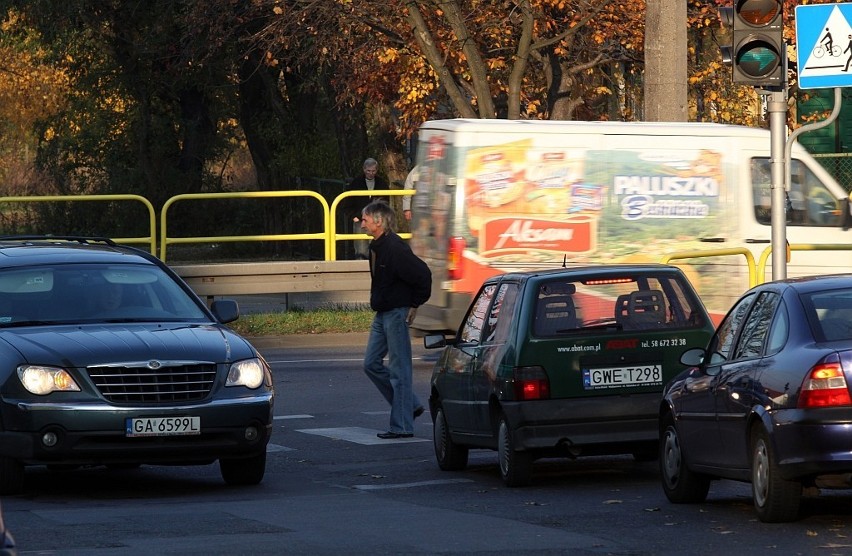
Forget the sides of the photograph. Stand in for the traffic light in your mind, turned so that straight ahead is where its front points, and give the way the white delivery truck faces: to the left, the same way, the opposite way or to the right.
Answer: to the left

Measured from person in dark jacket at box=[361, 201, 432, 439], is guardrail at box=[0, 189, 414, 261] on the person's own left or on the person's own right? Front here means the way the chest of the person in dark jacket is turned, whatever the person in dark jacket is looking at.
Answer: on the person's own right

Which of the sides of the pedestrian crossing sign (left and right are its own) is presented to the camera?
front

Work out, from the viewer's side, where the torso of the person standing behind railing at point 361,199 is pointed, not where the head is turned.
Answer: toward the camera

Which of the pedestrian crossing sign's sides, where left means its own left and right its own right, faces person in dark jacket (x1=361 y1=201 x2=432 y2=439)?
right

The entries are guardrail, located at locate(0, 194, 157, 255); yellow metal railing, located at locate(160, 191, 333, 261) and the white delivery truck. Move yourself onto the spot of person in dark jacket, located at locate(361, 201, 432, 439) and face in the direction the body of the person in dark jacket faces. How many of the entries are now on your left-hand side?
0

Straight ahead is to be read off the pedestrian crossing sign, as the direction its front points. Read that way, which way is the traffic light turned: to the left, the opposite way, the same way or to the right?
the same way

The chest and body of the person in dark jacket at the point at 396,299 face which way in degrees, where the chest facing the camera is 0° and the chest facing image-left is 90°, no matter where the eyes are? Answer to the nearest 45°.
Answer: approximately 90°

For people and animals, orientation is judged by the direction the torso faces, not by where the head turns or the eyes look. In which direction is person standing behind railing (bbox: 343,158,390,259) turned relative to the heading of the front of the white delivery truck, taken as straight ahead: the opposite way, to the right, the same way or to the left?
to the right

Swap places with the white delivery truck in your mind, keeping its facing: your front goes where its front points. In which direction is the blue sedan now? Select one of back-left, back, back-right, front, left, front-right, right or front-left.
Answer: right

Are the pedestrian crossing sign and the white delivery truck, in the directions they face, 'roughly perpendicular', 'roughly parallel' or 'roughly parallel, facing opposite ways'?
roughly perpendicular

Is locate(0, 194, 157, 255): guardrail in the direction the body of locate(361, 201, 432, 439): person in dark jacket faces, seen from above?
no

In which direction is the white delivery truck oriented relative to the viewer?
to the viewer's right

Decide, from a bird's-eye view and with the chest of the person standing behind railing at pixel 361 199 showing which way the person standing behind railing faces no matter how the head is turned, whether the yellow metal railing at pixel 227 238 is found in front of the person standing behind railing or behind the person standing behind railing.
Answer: in front
